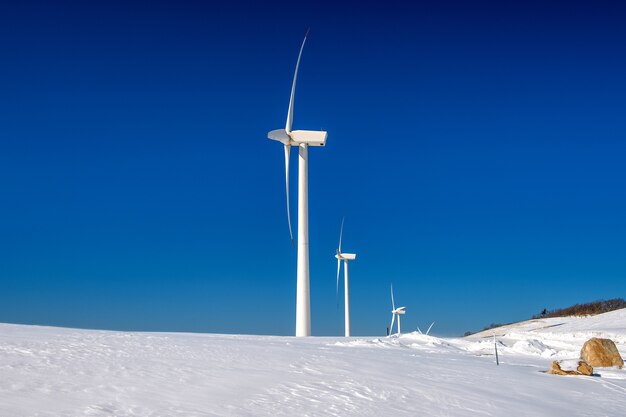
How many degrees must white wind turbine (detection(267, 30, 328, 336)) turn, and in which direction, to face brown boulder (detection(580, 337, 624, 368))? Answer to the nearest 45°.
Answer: approximately 135° to its left

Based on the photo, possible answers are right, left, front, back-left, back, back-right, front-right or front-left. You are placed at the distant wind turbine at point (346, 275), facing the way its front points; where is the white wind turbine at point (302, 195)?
left

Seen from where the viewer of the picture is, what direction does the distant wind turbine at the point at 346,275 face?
facing to the left of the viewer

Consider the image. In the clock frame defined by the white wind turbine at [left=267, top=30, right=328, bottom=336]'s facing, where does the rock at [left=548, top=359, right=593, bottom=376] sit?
The rock is roughly at 8 o'clock from the white wind turbine.

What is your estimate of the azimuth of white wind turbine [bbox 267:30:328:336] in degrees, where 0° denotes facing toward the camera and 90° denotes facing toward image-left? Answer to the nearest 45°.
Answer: approximately 90°

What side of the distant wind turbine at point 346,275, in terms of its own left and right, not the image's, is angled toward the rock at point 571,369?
left

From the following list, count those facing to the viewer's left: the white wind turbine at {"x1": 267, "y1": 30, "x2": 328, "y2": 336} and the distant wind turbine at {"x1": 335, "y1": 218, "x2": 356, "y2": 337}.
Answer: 2

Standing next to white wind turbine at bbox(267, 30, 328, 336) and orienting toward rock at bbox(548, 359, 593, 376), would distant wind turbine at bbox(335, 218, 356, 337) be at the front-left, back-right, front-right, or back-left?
back-left

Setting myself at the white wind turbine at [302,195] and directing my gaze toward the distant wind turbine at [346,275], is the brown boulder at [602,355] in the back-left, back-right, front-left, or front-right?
back-right
